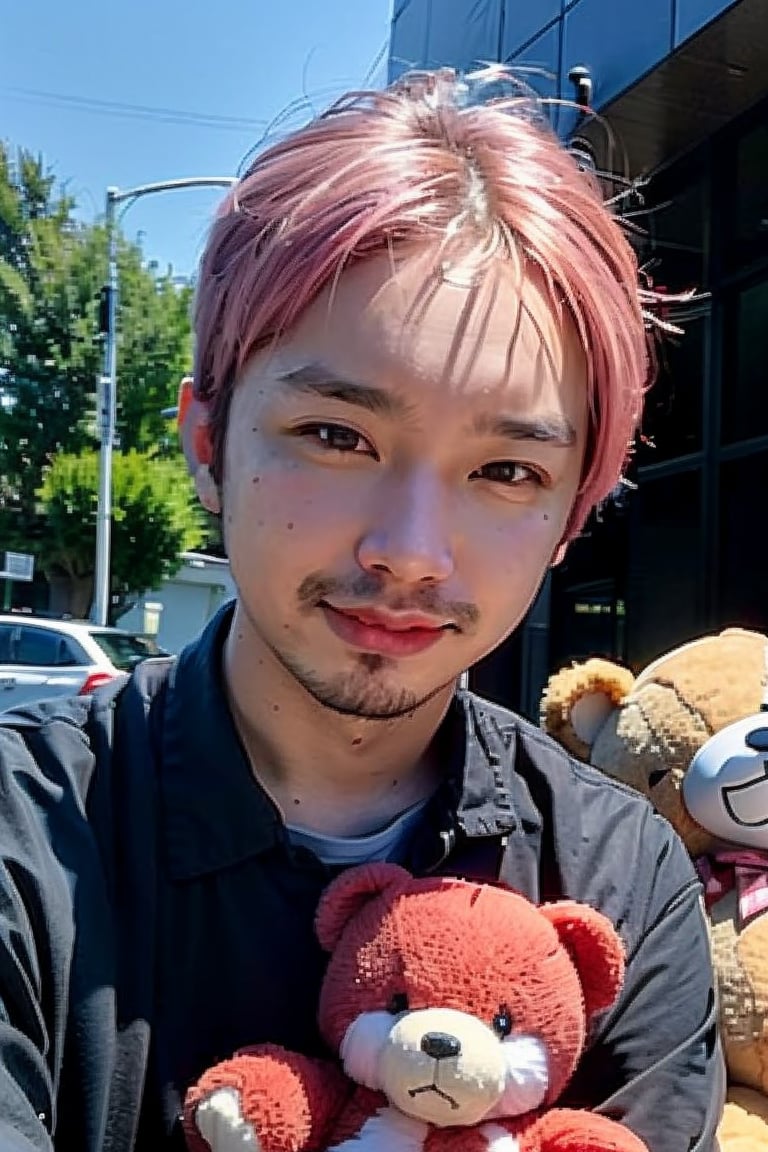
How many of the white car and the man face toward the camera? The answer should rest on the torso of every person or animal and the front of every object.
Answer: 1

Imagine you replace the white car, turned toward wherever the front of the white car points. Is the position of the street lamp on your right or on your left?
on your right

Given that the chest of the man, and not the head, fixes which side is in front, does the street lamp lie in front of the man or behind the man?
behind

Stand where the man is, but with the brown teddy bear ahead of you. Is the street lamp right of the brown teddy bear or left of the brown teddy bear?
left

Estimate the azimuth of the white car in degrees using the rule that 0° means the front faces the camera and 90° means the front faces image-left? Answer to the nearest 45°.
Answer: approximately 135°

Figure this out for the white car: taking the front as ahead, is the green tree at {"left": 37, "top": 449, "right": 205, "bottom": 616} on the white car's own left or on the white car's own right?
on the white car's own right

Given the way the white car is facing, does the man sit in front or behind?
behind

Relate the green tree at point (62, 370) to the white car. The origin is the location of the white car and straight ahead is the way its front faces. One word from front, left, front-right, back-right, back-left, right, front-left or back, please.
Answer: front-right

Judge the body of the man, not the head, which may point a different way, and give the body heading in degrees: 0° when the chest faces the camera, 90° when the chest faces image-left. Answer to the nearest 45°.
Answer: approximately 0°
